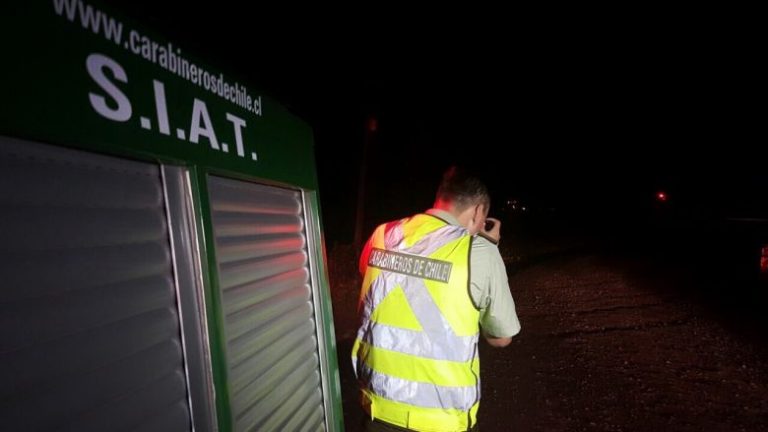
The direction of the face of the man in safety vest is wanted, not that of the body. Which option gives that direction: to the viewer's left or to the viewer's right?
to the viewer's right

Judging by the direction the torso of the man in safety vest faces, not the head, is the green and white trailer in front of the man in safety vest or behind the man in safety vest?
behind

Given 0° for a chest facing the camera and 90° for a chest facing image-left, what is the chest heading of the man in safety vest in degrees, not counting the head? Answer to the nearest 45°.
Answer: approximately 225°
